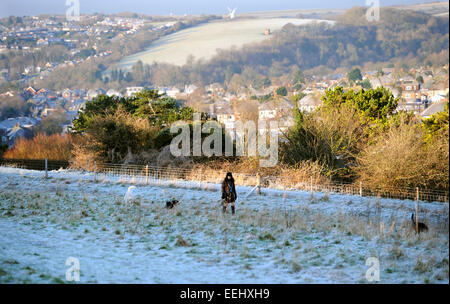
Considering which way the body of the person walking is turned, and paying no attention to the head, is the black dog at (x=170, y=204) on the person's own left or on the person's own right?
on the person's own right

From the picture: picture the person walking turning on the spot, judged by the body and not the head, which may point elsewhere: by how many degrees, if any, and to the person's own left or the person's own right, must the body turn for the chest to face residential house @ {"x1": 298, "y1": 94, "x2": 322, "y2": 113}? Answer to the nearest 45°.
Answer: approximately 180°

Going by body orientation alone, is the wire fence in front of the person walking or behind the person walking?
behind

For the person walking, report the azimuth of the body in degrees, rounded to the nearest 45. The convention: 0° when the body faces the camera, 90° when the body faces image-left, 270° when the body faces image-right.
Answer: approximately 0°
